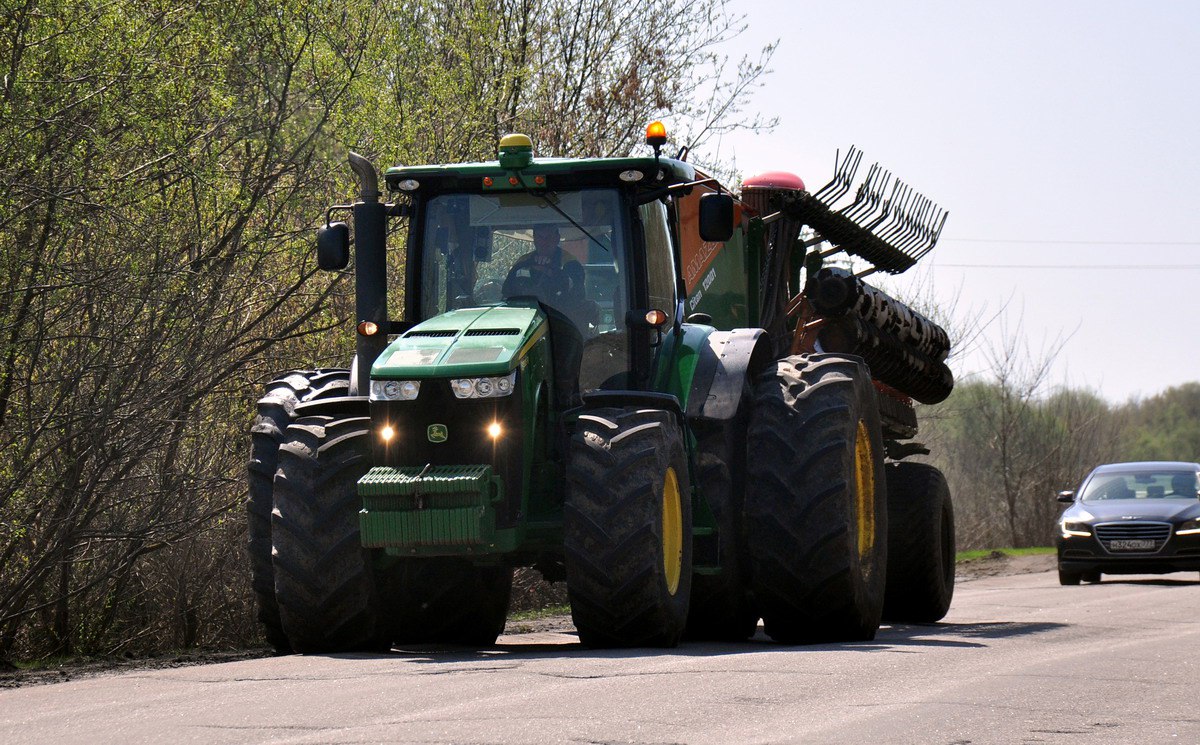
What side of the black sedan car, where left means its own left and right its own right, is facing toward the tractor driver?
front

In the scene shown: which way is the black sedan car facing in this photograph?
toward the camera

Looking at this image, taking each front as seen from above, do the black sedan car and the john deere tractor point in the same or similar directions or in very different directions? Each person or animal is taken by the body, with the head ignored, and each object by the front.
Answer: same or similar directions

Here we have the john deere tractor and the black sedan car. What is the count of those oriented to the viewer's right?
0

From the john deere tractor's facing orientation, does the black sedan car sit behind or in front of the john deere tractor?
behind
